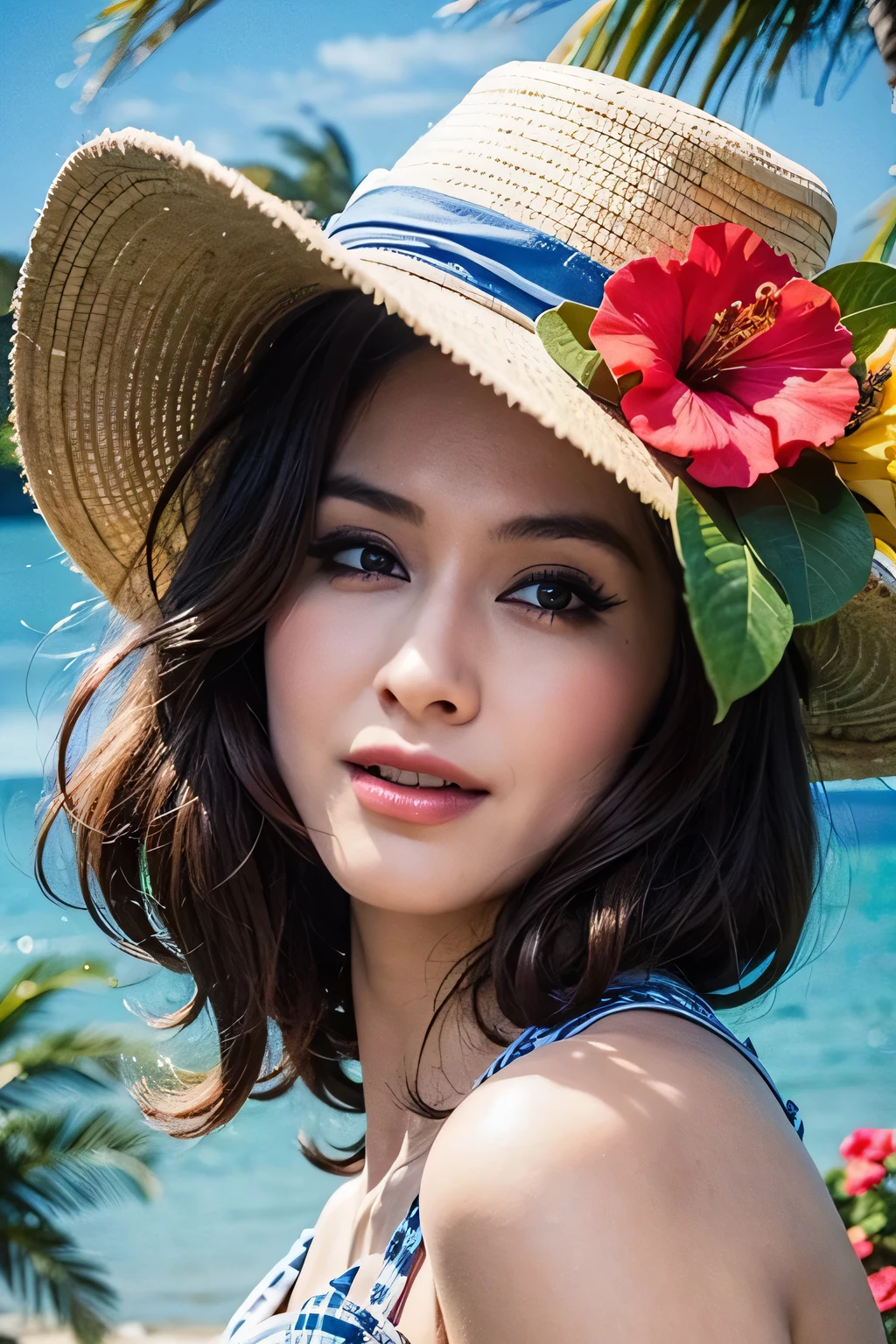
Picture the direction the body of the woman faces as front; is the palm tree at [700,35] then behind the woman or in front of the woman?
behind

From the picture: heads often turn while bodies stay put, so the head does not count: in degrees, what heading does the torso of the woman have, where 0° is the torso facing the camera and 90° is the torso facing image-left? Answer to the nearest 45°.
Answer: approximately 45°

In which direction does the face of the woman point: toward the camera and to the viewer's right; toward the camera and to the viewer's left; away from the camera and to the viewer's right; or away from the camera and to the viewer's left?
toward the camera and to the viewer's left
